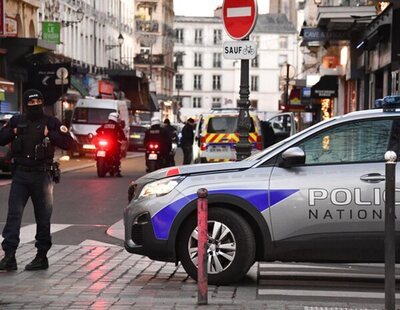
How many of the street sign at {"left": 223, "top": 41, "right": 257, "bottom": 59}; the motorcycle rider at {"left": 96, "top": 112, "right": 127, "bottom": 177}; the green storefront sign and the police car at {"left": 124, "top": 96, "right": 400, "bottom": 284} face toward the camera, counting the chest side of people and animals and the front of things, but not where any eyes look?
2

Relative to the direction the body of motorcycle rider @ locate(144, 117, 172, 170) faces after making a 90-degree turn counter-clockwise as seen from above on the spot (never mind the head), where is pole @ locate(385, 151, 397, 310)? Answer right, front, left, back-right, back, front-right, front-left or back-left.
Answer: left

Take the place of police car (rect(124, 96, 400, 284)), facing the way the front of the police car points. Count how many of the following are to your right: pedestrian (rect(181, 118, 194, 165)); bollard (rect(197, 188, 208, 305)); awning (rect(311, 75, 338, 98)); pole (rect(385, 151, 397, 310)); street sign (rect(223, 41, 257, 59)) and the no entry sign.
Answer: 4

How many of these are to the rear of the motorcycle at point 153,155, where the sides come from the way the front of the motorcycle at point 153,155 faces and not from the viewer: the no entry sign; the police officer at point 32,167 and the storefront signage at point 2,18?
2

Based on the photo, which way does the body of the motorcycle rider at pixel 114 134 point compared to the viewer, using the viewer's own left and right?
facing away from the viewer

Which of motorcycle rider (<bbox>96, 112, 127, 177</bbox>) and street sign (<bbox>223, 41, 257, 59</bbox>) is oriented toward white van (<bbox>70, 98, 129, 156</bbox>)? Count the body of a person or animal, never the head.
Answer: the motorcycle rider

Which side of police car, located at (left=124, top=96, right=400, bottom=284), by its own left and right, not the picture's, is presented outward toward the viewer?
left

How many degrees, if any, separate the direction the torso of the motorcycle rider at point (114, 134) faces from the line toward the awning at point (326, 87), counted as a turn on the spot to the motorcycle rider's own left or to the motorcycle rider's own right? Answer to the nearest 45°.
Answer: approximately 45° to the motorcycle rider's own right

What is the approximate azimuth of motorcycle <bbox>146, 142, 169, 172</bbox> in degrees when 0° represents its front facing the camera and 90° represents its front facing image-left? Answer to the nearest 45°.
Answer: approximately 180°

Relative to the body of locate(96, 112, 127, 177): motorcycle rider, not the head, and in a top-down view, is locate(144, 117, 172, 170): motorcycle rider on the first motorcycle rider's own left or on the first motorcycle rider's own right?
on the first motorcycle rider's own right

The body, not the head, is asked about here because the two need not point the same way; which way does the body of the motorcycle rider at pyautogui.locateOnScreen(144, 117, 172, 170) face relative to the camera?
away from the camera
